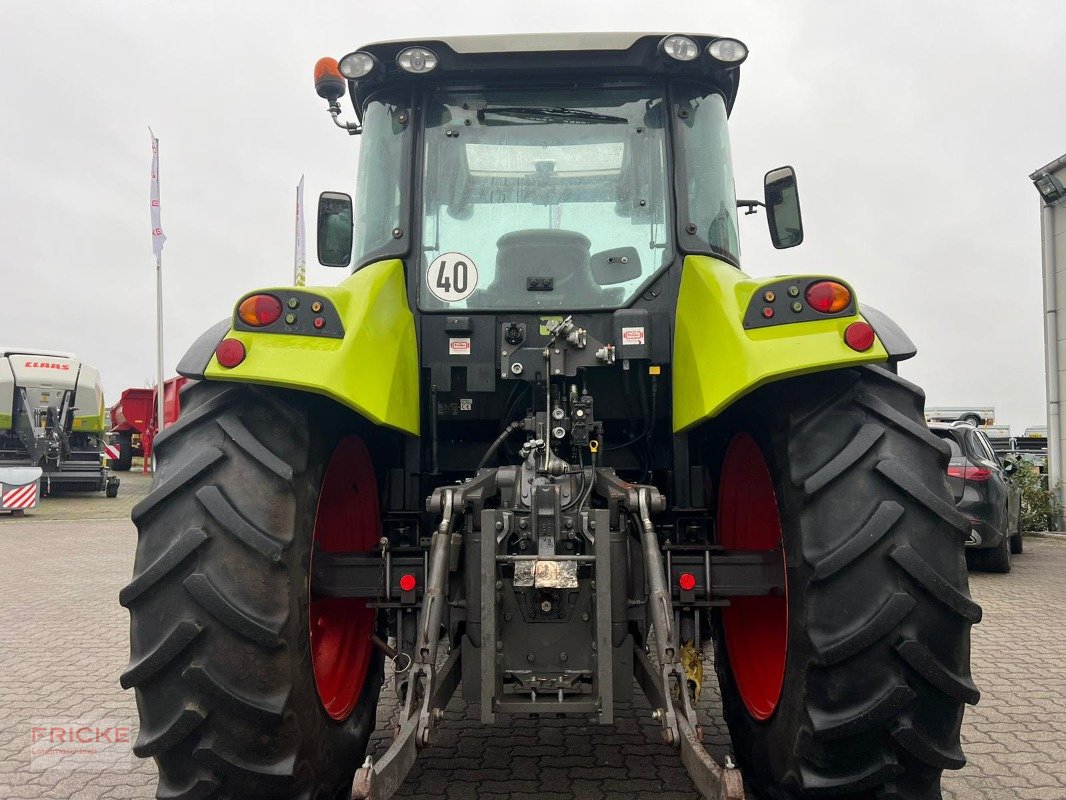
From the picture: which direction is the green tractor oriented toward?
away from the camera

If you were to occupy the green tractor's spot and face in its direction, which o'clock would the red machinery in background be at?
The red machinery in background is roughly at 11 o'clock from the green tractor.

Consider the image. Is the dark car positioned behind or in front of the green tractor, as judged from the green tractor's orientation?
in front

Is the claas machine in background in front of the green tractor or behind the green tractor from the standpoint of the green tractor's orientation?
in front

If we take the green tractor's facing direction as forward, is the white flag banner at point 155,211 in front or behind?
in front

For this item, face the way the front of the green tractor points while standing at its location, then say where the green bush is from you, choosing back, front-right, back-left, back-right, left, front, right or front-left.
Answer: front-right

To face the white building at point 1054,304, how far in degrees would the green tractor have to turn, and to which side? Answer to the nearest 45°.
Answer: approximately 45° to its right
